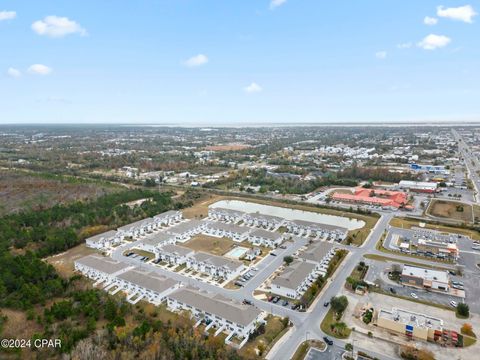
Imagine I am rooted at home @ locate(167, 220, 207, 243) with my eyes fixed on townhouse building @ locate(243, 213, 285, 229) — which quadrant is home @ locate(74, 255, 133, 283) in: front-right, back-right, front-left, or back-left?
back-right

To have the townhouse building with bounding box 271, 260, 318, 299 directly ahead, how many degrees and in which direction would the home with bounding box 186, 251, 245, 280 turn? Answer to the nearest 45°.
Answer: approximately 90° to its left

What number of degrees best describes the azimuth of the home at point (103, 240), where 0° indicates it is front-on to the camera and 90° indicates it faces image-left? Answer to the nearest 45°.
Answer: approximately 315°

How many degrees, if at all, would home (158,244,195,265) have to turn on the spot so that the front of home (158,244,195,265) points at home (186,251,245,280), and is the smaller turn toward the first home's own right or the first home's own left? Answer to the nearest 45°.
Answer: approximately 90° to the first home's own left

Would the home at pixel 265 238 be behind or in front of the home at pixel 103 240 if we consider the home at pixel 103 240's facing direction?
in front
